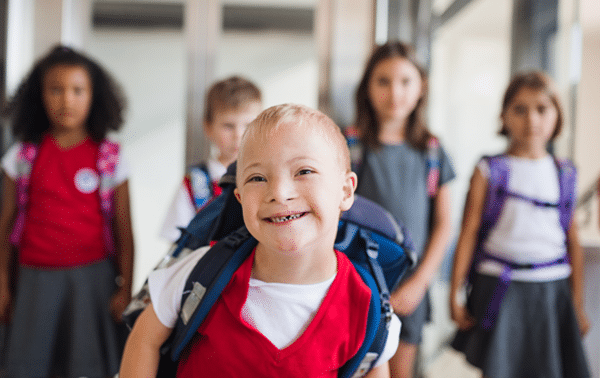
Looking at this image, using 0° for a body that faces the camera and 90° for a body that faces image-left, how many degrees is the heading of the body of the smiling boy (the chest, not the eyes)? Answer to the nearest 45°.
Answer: approximately 0°
